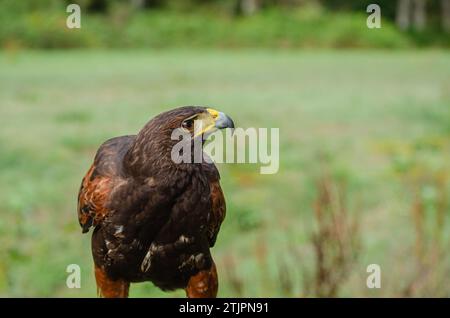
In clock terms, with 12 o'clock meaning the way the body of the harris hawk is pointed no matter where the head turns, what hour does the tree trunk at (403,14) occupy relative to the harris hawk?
The tree trunk is roughly at 8 o'clock from the harris hawk.

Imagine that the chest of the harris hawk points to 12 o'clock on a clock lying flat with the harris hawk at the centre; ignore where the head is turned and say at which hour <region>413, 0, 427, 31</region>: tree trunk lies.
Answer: The tree trunk is roughly at 8 o'clock from the harris hawk.

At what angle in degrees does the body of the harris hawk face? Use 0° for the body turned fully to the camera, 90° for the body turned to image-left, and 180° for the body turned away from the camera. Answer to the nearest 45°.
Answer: approximately 315°

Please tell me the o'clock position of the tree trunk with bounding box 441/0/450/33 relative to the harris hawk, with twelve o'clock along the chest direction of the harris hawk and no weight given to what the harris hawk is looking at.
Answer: The tree trunk is roughly at 8 o'clock from the harris hawk.
